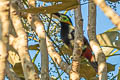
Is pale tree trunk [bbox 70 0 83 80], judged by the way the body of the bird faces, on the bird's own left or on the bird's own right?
on the bird's own left

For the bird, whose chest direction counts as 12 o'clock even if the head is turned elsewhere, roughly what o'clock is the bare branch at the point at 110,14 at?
The bare branch is roughly at 9 o'clock from the bird.
